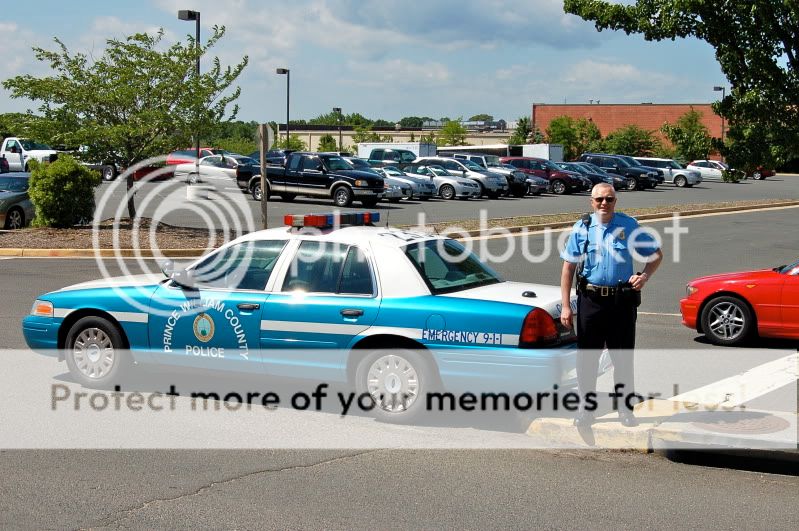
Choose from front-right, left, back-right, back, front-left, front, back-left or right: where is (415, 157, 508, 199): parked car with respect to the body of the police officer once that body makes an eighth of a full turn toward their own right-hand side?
back-right

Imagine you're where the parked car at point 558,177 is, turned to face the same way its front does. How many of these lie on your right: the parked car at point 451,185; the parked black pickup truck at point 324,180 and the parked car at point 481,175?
3

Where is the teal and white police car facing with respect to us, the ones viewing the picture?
facing away from the viewer and to the left of the viewer

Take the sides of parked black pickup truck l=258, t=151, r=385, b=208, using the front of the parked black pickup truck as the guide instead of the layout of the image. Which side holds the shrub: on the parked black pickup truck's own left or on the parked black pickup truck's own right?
on the parked black pickup truck's own right

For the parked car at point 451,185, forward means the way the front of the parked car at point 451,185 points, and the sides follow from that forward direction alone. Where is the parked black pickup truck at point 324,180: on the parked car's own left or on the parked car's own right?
on the parked car's own right

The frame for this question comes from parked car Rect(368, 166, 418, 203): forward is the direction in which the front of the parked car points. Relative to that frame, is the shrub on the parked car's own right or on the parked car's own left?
on the parked car's own right

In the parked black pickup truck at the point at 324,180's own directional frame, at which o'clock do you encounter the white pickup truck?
The white pickup truck is roughly at 6 o'clock from the parked black pickup truck.

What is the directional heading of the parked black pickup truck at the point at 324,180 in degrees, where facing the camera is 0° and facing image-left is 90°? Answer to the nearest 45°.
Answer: approximately 315°

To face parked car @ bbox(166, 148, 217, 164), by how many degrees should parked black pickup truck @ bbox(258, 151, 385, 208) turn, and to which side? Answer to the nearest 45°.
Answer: approximately 180°

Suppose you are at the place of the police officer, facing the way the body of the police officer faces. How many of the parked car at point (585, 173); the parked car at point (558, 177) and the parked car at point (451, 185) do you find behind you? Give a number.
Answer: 3

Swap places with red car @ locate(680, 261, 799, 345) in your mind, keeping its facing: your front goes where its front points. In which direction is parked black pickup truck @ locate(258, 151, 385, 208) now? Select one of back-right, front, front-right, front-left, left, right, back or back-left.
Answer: front-right
